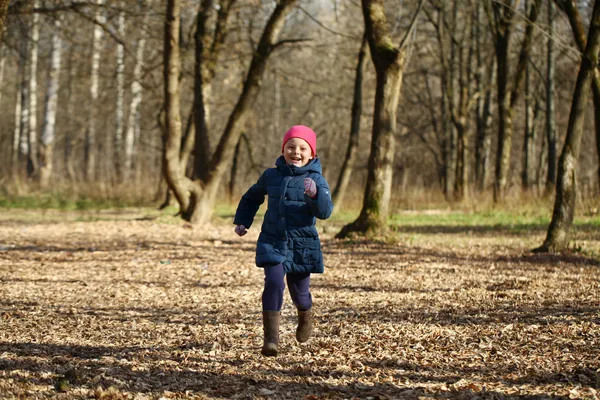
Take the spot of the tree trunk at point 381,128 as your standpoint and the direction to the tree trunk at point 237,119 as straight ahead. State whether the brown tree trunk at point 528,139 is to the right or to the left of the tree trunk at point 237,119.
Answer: right

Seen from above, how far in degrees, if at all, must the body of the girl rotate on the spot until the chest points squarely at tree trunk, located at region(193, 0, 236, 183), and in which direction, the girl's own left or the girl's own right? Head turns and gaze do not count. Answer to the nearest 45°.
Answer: approximately 180°

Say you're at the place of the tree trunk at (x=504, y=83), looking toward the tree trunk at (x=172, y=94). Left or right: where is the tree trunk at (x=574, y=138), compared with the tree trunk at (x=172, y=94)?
left

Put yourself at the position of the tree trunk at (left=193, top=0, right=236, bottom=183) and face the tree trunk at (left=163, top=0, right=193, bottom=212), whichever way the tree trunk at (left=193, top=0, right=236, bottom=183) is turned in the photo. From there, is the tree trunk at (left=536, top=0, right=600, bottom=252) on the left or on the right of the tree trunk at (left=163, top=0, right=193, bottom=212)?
left

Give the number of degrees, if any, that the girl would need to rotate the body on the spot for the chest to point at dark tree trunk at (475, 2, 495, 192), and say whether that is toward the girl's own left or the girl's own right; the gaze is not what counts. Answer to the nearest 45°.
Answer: approximately 180°

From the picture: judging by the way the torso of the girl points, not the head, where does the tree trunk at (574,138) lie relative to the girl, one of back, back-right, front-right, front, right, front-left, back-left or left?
back-left

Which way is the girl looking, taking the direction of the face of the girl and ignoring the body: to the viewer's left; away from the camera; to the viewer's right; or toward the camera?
toward the camera

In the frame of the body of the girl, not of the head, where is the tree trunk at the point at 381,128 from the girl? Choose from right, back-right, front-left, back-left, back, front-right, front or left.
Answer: back

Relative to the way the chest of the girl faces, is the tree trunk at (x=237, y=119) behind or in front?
behind

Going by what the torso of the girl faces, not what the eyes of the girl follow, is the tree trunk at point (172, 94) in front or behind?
behind

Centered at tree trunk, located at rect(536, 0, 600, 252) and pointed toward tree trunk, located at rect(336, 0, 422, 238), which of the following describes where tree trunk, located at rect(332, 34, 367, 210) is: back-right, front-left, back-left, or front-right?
front-right

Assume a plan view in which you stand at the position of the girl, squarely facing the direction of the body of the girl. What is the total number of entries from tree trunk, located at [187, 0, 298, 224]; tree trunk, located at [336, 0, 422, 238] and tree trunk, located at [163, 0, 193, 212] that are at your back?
3

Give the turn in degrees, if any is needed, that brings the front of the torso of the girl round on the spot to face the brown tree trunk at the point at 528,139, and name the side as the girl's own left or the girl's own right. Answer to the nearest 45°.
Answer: approximately 180°

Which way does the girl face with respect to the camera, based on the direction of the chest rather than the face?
toward the camera
